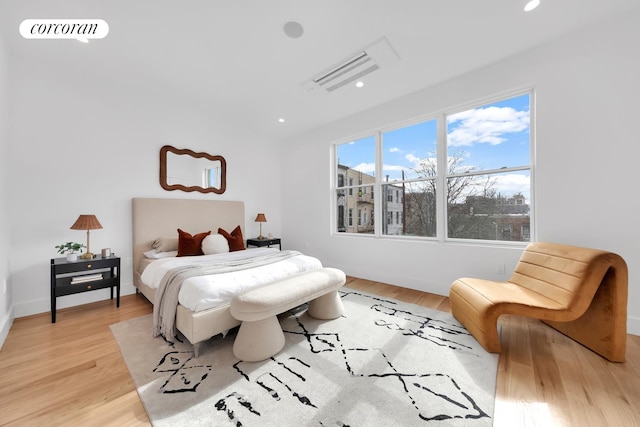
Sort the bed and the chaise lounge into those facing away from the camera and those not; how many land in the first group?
0

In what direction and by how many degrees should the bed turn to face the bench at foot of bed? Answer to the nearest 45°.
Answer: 0° — it already faces it

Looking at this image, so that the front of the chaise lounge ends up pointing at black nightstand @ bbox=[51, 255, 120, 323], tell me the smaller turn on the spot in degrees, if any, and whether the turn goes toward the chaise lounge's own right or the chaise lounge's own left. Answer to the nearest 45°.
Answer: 0° — it already faces it

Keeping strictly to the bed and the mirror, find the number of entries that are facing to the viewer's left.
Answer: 0

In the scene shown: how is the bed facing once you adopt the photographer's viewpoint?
facing the viewer and to the right of the viewer

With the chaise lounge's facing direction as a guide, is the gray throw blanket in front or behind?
in front

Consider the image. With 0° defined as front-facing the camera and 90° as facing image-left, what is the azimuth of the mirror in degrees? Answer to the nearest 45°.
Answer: approximately 315°

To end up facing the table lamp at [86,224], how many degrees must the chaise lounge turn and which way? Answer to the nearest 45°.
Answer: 0° — it already faces it

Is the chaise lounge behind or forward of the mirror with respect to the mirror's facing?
forward
